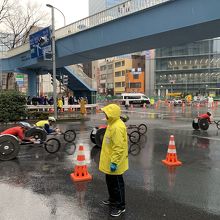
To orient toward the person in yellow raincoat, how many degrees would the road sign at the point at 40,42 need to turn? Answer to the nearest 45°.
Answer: approximately 45° to its left

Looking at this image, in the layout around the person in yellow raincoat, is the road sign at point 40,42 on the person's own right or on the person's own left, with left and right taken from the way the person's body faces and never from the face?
on the person's own right

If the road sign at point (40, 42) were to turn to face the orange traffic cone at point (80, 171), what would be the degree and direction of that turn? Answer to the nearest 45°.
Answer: approximately 45° to its left

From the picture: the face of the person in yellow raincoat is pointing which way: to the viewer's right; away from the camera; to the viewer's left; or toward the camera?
to the viewer's left

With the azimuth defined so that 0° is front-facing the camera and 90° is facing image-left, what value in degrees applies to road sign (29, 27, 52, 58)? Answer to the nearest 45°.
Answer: approximately 45°

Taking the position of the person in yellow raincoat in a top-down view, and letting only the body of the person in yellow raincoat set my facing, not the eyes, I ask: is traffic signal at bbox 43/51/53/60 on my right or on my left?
on my right
